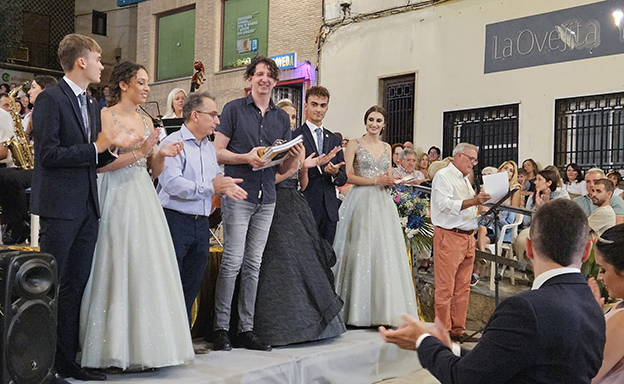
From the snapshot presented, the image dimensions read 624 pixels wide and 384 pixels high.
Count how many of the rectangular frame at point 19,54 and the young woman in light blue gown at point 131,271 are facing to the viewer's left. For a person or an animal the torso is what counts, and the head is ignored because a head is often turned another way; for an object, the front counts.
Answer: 0

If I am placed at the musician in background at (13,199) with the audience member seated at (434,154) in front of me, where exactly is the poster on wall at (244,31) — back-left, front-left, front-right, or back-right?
front-left

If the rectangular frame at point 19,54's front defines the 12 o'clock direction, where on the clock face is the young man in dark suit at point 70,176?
The young man in dark suit is roughly at 12 o'clock from the rectangular frame.

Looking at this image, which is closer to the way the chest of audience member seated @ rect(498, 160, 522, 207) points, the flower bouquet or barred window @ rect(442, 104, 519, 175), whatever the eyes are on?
the flower bouquet

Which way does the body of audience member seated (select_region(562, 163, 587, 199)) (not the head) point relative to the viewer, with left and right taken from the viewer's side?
facing the viewer and to the left of the viewer

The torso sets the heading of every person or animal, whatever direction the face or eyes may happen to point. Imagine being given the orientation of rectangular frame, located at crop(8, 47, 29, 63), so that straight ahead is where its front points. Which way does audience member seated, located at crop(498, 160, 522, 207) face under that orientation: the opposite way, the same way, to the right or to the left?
to the right

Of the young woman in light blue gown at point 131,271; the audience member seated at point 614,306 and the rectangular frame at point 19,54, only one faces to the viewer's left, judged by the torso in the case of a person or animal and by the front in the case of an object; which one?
the audience member seated

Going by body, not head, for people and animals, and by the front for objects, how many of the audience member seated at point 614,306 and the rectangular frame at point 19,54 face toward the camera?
1

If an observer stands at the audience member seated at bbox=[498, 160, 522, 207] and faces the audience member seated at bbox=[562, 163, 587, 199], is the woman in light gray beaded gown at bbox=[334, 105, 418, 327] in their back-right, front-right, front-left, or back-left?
back-right

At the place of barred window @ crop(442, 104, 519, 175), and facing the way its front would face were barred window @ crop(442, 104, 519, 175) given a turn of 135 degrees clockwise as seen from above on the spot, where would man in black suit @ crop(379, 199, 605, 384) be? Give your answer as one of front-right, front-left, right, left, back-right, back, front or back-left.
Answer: back

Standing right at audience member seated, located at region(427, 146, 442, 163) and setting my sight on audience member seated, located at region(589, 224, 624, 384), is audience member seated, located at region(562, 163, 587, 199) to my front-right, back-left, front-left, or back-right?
front-left

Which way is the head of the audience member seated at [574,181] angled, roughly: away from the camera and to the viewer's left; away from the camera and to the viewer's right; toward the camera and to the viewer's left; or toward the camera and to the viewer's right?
toward the camera and to the viewer's left

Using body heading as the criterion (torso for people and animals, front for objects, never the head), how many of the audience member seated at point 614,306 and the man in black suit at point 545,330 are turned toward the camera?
0

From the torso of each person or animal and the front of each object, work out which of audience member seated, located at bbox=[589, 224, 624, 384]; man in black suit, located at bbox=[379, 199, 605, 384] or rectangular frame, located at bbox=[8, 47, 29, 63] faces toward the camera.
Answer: the rectangular frame

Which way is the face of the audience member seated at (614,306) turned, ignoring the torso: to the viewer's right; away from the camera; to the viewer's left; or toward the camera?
to the viewer's left

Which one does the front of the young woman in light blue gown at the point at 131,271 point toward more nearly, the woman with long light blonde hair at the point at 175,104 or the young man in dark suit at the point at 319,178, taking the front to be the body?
the young man in dark suit

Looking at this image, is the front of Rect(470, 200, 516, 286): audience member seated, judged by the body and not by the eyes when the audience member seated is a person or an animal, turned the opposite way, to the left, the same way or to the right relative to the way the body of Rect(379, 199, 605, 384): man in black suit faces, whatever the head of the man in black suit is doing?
to the left
